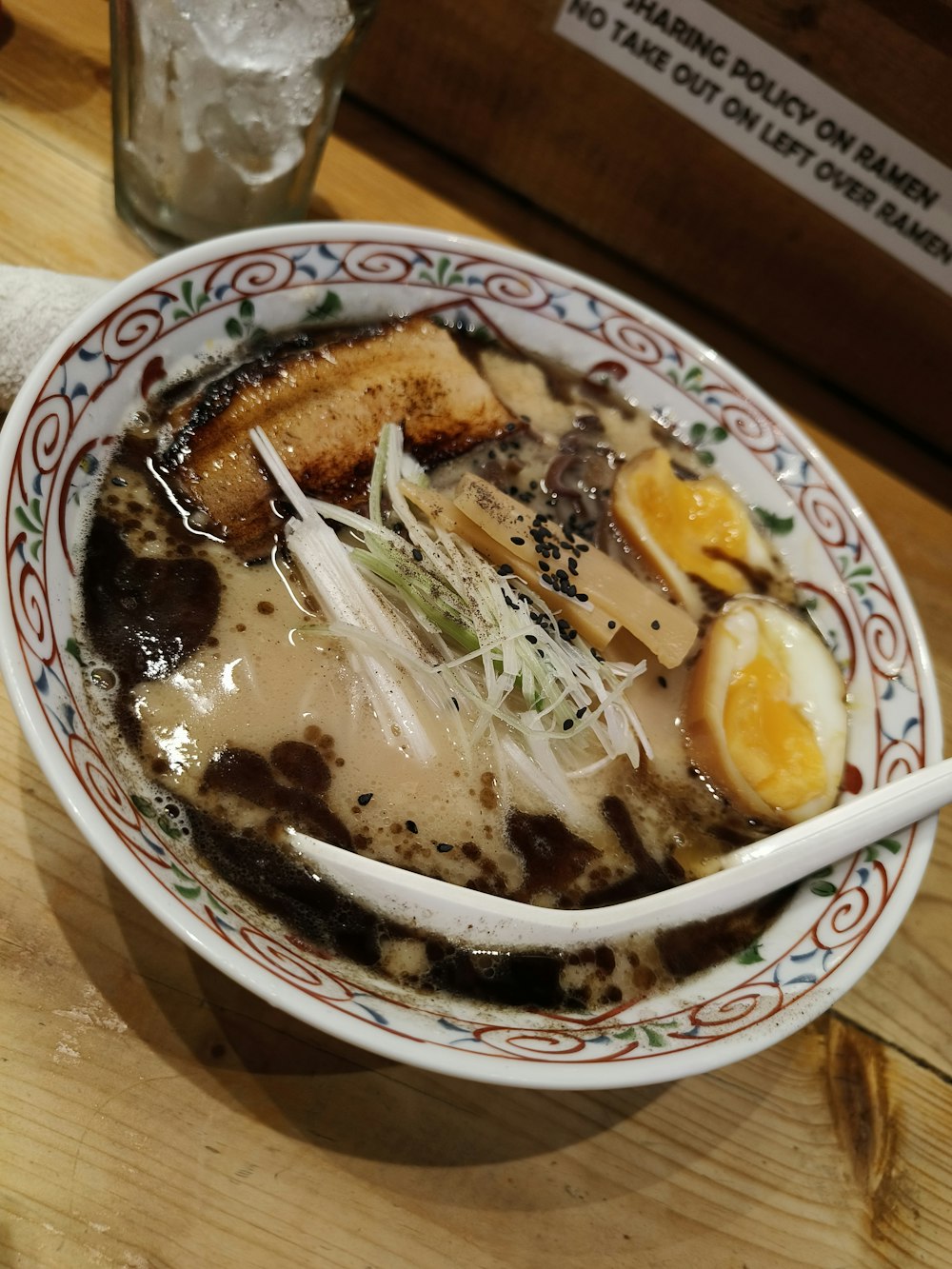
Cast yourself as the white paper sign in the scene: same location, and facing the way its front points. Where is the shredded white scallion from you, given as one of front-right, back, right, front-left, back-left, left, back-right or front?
front

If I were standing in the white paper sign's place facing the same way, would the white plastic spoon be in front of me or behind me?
in front

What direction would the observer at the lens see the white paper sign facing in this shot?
facing the viewer
